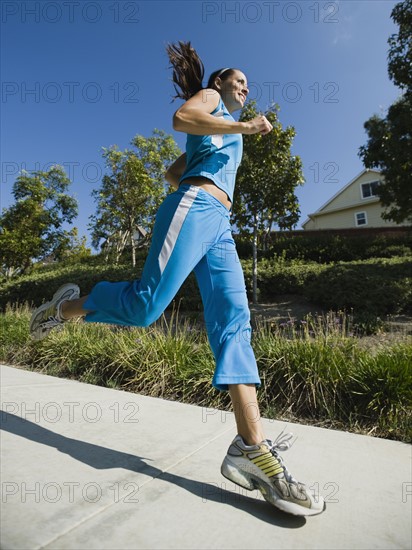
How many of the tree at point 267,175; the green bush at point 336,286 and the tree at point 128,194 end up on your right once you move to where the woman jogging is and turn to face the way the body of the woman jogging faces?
0

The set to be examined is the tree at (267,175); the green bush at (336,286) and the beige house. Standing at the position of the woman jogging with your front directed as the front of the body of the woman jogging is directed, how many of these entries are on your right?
0

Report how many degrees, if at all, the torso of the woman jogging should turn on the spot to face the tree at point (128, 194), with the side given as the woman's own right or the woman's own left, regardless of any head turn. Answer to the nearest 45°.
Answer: approximately 135° to the woman's own left

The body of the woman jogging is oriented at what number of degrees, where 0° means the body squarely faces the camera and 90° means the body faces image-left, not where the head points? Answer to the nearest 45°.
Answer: approximately 315°

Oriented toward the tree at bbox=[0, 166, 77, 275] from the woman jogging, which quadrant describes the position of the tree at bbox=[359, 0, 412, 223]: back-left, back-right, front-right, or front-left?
front-right

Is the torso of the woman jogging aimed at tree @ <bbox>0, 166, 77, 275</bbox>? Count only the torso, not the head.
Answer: no

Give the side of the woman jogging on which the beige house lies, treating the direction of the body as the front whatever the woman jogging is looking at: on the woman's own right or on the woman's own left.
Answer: on the woman's own left

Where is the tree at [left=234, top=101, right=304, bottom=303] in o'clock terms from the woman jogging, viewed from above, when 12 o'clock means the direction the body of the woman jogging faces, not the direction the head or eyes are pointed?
The tree is roughly at 8 o'clock from the woman jogging.

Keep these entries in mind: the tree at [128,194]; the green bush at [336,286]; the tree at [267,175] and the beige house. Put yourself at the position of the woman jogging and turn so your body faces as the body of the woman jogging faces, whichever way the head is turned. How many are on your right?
0

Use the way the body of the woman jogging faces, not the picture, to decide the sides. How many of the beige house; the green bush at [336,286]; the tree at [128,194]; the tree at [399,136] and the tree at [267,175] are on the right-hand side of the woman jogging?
0

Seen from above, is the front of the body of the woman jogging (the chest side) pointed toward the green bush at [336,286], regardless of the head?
no

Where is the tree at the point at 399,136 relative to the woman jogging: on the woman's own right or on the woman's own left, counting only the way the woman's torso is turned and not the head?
on the woman's own left
